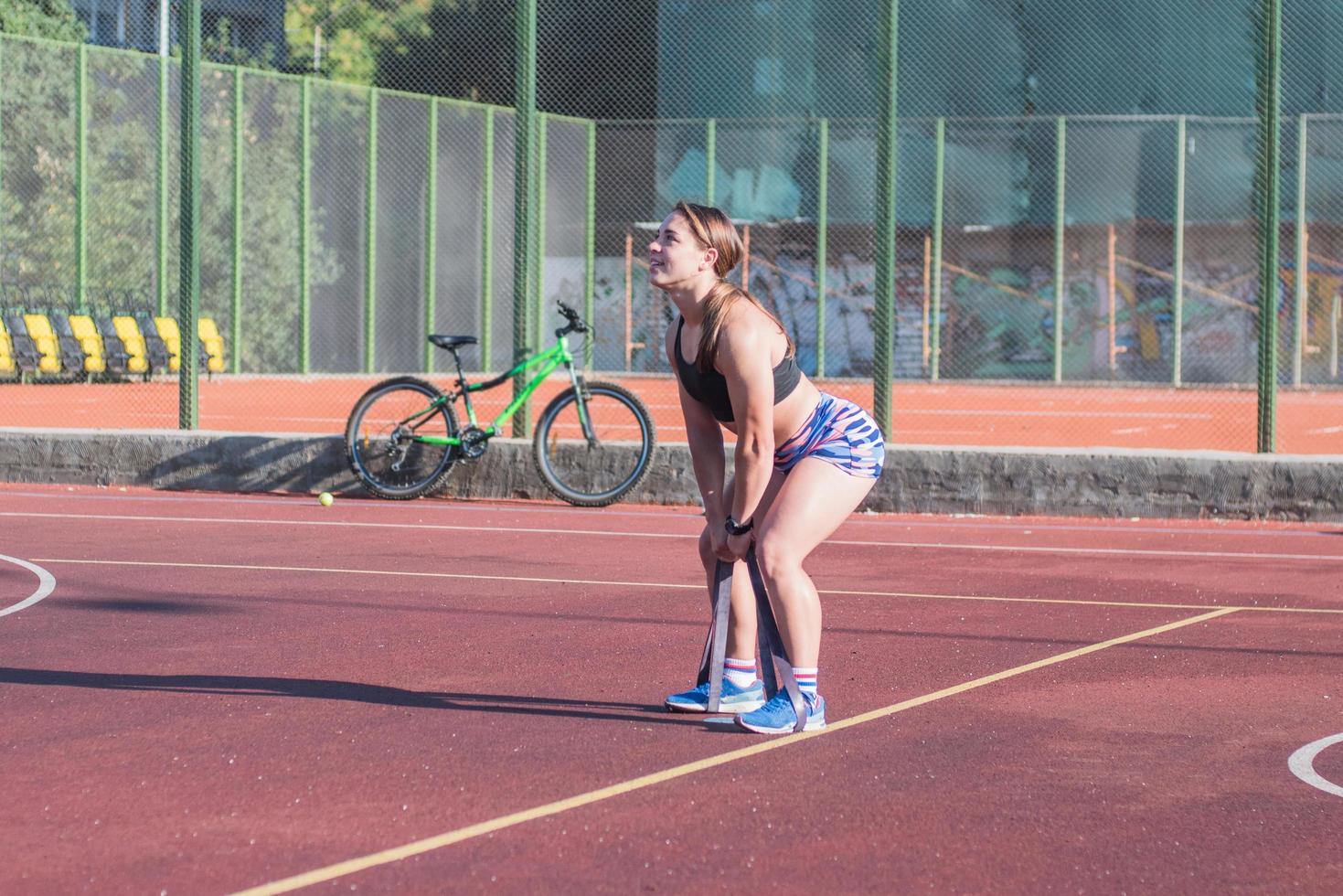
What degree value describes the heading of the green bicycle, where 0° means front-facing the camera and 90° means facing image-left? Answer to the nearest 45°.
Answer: approximately 270°

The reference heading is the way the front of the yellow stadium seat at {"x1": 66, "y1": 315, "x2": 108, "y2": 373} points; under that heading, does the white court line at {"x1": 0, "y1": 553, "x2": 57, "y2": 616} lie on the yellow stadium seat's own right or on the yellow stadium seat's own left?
on the yellow stadium seat's own right

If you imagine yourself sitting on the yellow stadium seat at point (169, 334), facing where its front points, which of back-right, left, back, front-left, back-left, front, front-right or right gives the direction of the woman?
front-right

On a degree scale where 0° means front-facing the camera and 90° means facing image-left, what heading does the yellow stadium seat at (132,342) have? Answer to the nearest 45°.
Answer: approximately 315°

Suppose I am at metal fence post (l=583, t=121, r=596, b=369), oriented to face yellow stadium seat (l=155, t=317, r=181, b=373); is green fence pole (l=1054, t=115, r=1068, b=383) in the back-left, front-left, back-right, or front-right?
back-left

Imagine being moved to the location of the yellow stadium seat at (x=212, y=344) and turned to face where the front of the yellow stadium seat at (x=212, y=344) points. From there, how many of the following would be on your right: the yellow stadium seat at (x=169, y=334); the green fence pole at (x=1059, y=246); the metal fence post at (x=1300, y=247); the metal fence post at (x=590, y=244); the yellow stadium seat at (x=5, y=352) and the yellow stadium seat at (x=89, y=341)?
3

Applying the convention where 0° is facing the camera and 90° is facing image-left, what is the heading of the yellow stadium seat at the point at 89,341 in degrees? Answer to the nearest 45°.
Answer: approximately 315°

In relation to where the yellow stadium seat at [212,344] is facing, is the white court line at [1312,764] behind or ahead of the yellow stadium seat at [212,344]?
ahead

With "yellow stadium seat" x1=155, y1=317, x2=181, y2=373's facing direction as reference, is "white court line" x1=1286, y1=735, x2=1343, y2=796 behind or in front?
in front

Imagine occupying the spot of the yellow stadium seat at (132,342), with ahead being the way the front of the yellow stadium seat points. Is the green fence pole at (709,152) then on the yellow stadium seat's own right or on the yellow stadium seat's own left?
on the yellow stadium seat's own left

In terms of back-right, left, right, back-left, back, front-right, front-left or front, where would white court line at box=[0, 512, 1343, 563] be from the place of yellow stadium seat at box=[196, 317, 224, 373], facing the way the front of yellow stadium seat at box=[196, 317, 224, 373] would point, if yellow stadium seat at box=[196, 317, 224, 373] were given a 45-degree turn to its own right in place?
front

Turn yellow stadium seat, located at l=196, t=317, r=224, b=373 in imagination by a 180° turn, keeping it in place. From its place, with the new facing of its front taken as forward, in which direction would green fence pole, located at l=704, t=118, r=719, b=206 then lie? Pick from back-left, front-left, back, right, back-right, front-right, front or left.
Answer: back-right

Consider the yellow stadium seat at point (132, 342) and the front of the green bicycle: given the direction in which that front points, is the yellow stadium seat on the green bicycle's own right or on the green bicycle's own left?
on the green bicycle's own left

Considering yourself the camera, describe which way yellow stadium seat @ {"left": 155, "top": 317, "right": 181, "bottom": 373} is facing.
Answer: facing the viewer and to the right of the viewer
